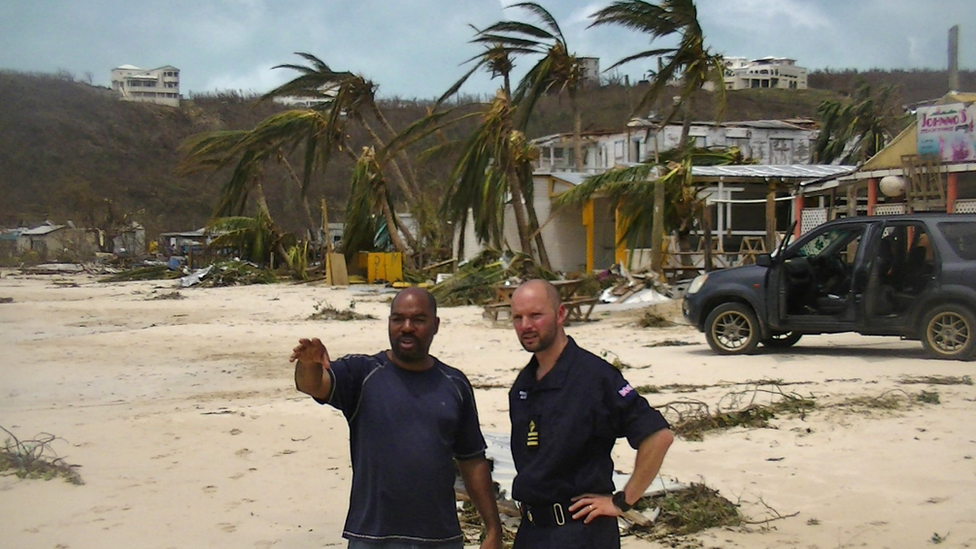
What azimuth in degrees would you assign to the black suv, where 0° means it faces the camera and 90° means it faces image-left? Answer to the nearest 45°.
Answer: approximately 90°

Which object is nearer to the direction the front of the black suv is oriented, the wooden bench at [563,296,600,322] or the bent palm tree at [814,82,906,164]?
the wooden bench

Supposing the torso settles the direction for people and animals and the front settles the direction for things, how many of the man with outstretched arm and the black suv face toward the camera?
1

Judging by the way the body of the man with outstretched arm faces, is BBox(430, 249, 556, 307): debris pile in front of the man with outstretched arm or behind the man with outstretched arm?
behind

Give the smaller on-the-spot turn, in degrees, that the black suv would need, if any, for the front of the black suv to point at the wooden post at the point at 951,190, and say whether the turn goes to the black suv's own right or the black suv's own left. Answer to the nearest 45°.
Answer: approximately 90° to the black suv's own right

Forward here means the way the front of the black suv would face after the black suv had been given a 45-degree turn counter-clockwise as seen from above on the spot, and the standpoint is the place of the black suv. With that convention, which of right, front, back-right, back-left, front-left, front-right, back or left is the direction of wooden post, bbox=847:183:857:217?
back-right

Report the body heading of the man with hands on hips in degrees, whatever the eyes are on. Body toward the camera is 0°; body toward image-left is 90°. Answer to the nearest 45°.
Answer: approximately 45°

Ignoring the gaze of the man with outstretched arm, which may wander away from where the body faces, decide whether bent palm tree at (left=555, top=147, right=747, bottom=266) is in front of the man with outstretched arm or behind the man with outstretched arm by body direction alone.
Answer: behind
